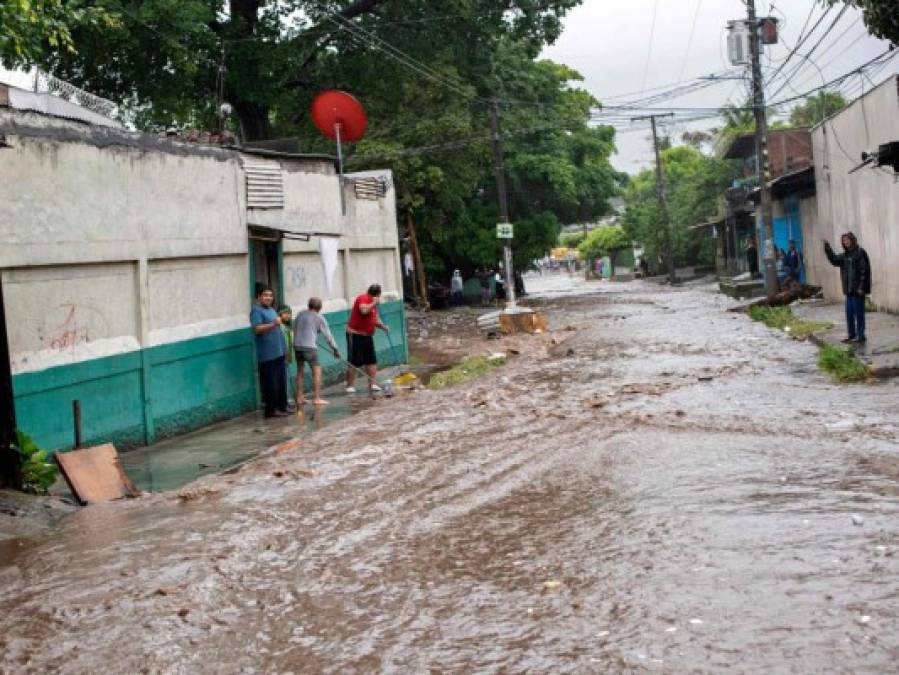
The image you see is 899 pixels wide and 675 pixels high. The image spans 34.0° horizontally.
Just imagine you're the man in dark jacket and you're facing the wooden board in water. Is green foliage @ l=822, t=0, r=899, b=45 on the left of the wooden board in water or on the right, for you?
left

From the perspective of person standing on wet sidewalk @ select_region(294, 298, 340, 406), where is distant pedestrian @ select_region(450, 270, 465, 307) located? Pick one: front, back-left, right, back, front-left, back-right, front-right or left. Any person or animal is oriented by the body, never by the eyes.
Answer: front-left

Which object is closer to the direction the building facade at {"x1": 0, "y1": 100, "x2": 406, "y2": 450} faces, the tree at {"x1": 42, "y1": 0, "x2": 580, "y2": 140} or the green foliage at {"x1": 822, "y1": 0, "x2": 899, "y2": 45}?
the green foliage

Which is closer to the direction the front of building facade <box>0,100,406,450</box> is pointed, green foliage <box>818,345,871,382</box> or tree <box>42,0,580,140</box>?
the green foliage

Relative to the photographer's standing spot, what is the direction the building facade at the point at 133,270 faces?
facing the viewer and to the right of the viewer

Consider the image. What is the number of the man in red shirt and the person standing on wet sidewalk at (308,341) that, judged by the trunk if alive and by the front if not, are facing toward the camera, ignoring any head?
0

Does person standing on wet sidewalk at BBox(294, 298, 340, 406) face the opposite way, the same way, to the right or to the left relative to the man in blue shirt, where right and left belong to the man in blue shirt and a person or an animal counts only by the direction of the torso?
to the left

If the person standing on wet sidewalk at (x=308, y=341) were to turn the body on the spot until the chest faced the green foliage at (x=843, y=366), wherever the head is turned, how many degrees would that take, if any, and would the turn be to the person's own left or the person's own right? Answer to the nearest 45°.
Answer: approximately 45° to the person's own right

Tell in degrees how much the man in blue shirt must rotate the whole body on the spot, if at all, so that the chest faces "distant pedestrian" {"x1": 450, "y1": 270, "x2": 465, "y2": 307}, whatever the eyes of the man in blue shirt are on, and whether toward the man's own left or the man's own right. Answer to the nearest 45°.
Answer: approximately 135° to the man's own left
